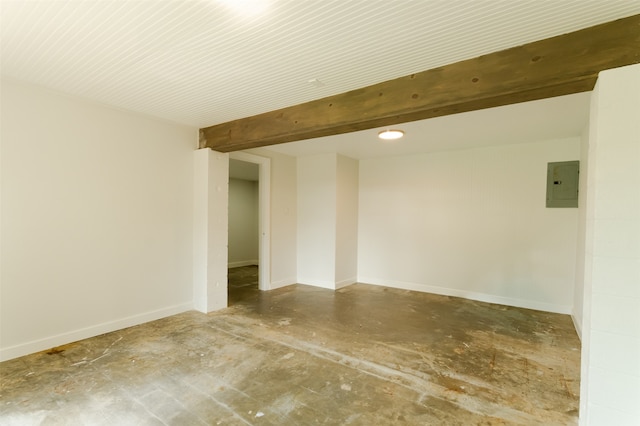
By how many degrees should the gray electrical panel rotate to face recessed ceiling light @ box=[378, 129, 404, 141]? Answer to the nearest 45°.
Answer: approximately 45° to its right

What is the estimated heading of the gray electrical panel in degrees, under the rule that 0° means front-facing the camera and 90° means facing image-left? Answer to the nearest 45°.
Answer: approximately 0°
